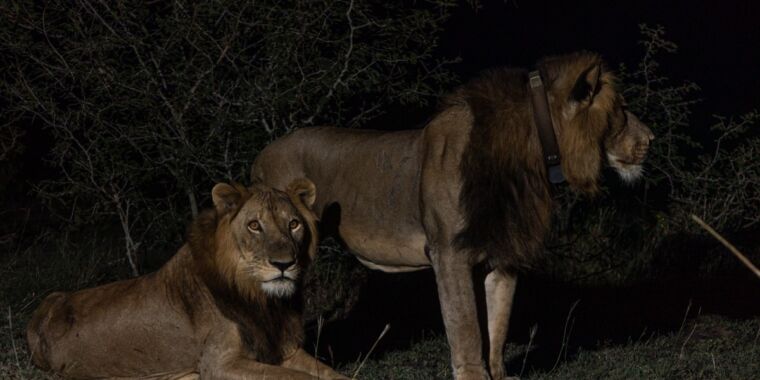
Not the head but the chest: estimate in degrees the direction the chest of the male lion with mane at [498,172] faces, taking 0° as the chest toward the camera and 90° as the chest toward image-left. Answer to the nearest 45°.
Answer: approximately 270°

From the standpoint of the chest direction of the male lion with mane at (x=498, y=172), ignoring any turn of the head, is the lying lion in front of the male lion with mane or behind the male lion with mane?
behind

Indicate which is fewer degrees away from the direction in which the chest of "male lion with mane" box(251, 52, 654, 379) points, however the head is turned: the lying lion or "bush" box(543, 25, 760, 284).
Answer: the bush

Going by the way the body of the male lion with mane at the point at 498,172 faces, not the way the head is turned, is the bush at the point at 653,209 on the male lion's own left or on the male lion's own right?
on the male lion's own left
